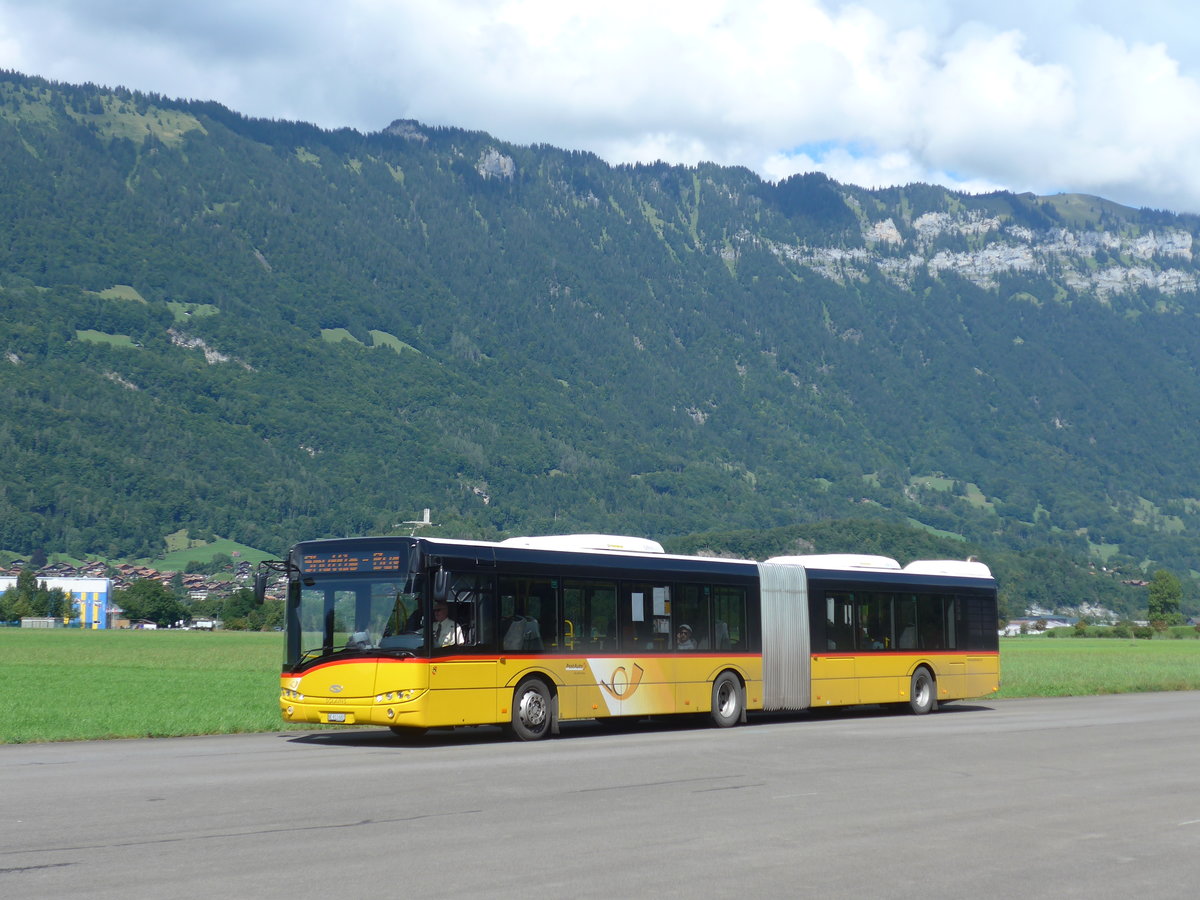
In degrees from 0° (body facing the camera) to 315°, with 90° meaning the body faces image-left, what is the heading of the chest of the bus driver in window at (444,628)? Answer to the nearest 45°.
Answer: approximately 45°

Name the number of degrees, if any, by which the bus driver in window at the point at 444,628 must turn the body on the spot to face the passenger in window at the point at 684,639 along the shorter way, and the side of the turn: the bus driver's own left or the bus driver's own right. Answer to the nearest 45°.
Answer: approximately 180°

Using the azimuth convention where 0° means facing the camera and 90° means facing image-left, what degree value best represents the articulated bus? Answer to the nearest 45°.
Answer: approximately 45°
